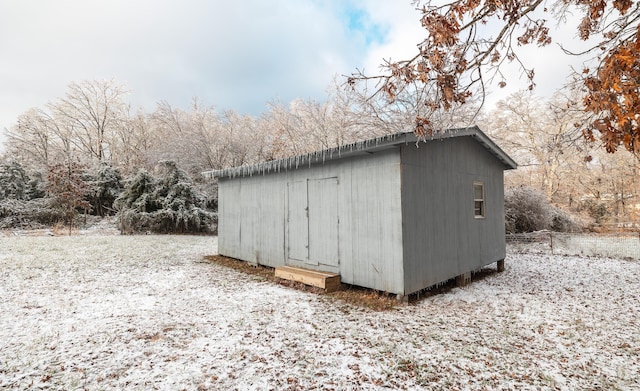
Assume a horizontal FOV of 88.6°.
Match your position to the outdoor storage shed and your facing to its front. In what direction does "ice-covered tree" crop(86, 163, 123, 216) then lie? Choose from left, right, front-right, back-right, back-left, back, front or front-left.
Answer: right

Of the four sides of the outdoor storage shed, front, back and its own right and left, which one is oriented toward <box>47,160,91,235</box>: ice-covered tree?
right

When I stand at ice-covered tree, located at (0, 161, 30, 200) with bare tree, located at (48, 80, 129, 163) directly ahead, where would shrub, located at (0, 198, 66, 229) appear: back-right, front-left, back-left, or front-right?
back-right

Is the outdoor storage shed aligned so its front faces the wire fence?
no

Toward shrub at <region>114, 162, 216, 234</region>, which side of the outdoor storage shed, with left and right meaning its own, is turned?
right

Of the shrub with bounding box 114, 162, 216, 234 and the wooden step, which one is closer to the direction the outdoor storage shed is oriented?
the wooden step

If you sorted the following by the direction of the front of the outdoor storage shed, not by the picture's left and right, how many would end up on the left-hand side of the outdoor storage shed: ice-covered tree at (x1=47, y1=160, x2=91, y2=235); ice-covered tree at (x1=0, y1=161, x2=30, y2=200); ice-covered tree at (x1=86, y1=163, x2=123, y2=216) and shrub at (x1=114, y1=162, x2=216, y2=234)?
0

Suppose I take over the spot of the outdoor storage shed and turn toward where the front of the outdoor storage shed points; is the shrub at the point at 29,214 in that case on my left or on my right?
on my right

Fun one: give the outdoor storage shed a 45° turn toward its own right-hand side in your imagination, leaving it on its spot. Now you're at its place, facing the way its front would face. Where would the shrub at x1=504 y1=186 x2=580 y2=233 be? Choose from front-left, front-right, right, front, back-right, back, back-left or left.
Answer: back-right

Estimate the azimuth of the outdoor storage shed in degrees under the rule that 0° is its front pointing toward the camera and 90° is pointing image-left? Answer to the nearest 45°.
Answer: approximately 45°

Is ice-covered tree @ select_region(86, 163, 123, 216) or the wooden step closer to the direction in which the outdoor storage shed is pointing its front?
the wooden step

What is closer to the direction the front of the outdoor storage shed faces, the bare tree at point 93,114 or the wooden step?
the wooden step

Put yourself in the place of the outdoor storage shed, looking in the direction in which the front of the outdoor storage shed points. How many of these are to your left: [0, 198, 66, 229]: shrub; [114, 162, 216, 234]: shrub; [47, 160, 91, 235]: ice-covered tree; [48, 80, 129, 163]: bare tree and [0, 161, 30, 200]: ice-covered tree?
0
